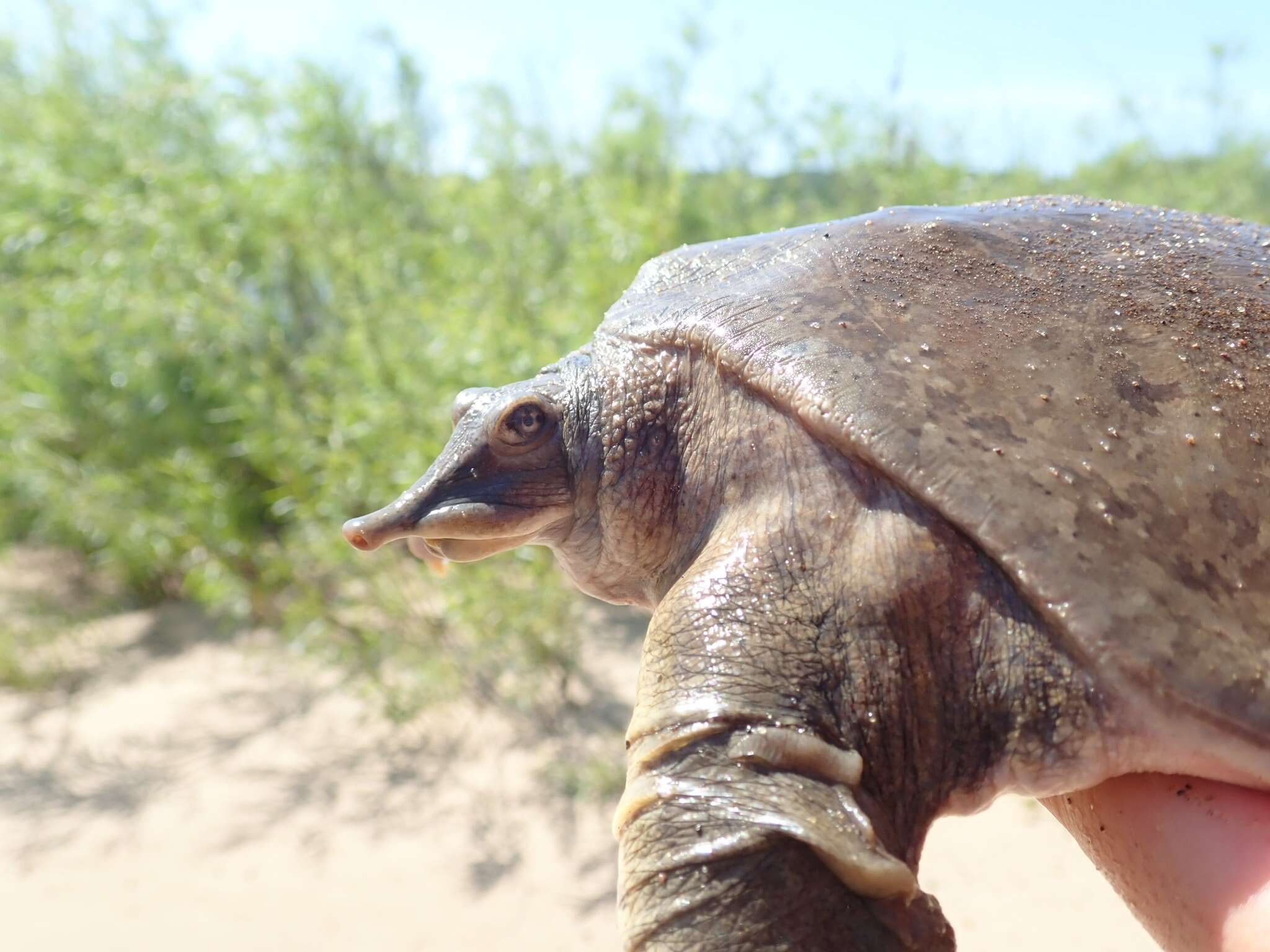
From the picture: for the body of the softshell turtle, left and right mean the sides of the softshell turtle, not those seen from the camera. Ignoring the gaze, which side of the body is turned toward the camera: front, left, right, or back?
left
